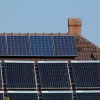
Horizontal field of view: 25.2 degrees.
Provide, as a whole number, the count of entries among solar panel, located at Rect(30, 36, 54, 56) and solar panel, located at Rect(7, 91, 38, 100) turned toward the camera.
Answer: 2

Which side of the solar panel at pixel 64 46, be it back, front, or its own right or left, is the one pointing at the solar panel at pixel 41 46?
right

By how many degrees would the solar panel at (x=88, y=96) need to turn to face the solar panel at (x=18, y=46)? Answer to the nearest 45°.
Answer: approximately 90° to its right
